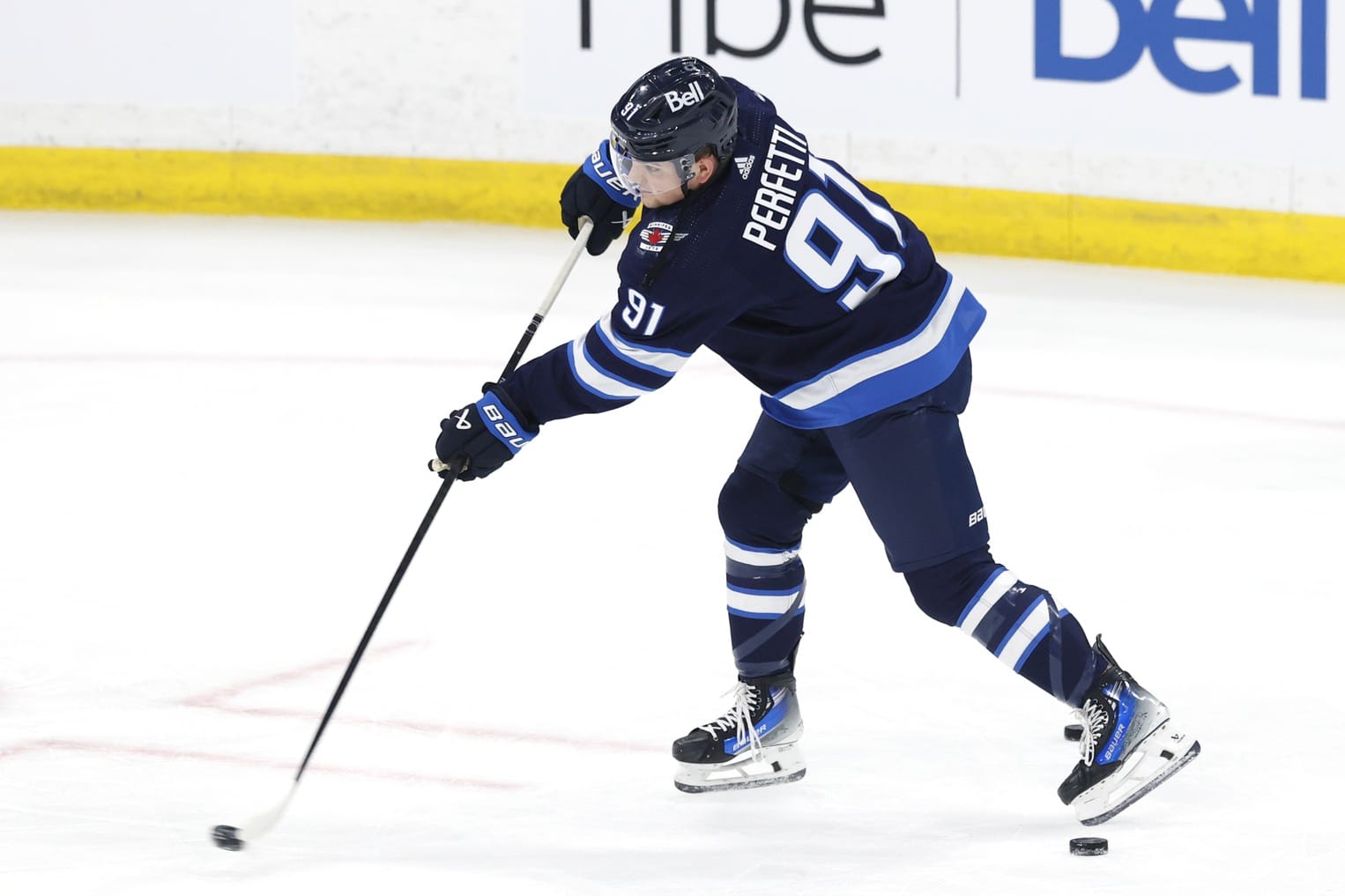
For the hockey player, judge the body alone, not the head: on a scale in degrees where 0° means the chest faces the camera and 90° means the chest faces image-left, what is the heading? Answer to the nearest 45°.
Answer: approximately 90°

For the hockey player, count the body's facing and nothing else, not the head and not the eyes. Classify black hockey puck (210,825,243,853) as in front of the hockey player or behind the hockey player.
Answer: in front

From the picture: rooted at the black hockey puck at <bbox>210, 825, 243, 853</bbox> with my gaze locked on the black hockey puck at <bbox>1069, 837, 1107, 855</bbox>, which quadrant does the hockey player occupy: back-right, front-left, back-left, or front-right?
front-left

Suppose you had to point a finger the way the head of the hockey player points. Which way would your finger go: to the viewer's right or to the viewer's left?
to the viewer's left

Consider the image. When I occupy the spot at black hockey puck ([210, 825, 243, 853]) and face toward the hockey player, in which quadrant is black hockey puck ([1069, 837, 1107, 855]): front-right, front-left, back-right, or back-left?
front-right
